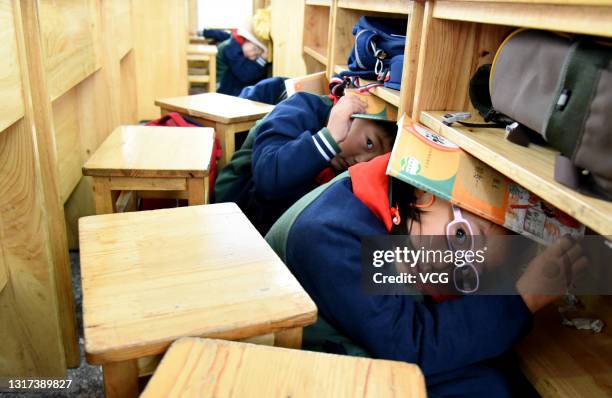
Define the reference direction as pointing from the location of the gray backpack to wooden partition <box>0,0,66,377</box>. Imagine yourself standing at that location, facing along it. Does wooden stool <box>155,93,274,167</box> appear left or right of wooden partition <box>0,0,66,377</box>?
right

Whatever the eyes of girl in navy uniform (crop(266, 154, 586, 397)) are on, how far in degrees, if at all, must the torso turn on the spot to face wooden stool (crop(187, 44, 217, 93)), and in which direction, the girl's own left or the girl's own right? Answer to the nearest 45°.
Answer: approximately 135° to the girl's own left

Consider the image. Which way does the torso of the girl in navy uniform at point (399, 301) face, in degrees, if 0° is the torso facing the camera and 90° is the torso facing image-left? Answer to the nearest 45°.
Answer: approximately 270°

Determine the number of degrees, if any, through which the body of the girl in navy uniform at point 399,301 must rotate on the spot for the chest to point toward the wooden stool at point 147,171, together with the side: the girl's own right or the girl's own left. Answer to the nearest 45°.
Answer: approximately 135° to the girl's own left

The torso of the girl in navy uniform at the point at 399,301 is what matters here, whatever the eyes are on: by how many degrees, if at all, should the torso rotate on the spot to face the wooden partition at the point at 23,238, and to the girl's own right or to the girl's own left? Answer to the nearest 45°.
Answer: approximately 180°

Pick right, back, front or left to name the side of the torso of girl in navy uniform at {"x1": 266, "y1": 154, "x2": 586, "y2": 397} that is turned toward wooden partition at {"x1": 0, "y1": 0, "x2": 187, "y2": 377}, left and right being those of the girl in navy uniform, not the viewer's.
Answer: back

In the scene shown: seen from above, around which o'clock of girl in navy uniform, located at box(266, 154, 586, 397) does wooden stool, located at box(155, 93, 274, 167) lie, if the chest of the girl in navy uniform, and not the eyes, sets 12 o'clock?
The wooden stool is roughly at 8 o'clock from the girl in navy uniform.
